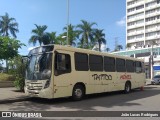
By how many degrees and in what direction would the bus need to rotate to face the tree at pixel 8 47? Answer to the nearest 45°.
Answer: approximately 45° to its right

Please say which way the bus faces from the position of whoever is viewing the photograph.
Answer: facing the viewer and to the left of the viewer
